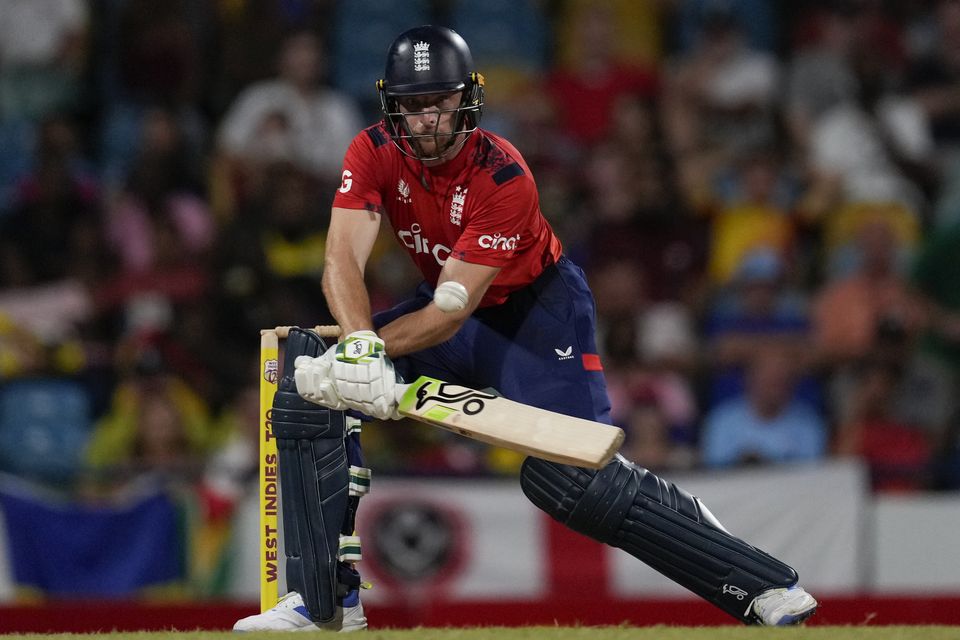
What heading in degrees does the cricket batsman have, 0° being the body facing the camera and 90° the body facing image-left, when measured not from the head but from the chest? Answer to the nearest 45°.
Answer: approximately 45°
